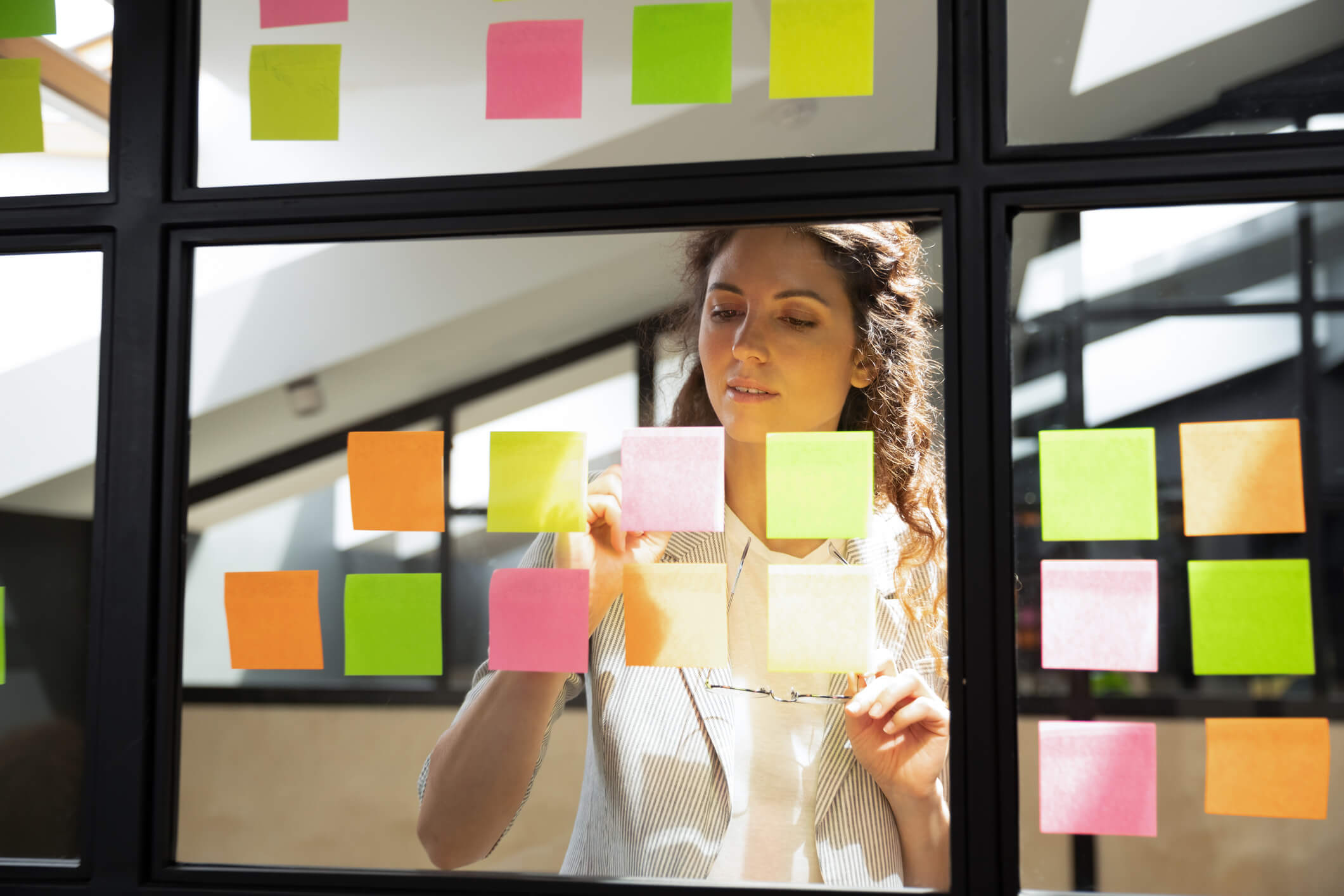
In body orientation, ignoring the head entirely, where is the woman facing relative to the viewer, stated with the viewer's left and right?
facing the viewer

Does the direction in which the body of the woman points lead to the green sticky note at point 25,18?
no

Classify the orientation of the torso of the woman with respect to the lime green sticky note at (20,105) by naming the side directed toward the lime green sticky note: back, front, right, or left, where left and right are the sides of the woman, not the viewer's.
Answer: right
